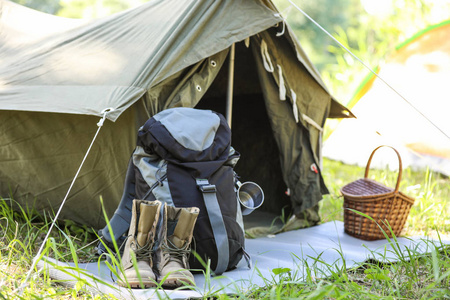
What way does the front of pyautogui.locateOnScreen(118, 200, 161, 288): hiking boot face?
toward the camera

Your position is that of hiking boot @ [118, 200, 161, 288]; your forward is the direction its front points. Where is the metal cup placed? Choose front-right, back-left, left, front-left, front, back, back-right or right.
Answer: back-left

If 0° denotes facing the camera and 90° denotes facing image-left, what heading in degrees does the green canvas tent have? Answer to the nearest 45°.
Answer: approximately 315°

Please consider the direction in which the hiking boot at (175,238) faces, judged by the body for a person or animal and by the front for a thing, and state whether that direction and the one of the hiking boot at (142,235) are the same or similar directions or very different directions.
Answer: same or similar directions

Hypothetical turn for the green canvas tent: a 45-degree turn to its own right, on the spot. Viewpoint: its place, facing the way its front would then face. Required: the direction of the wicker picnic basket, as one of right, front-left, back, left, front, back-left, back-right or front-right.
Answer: left

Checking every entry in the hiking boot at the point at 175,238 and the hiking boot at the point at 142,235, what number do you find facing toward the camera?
2

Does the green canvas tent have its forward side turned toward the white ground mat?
yes
